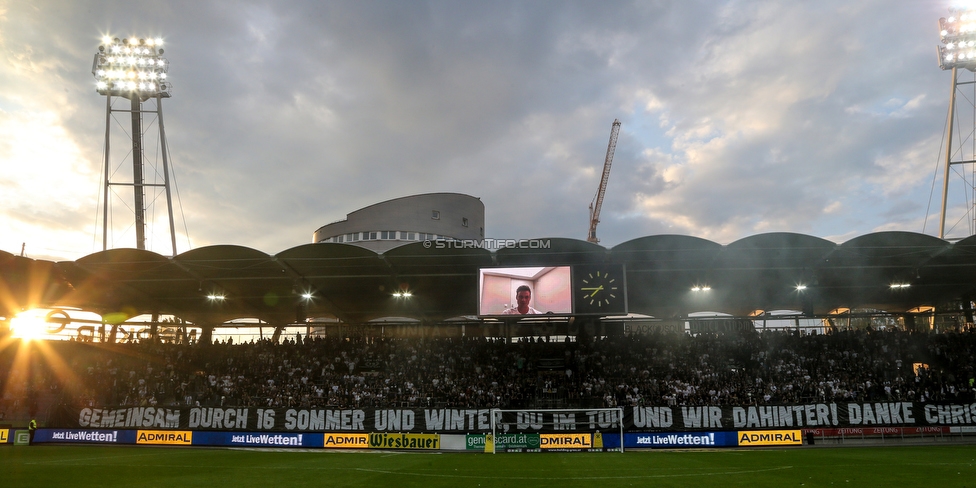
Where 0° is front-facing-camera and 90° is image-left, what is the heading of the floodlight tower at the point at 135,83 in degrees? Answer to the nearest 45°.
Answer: approximately 0°

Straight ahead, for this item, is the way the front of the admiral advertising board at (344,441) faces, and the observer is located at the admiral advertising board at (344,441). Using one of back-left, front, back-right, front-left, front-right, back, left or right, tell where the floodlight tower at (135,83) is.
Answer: back-right

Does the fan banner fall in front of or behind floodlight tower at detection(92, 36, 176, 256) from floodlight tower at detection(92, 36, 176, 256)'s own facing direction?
in front

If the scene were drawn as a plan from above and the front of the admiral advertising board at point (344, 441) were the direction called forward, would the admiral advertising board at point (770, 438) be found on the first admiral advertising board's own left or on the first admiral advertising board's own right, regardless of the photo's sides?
on the first admiral advertising board's own left

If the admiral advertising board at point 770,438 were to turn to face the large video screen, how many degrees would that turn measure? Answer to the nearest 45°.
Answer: approximately 90° to its right

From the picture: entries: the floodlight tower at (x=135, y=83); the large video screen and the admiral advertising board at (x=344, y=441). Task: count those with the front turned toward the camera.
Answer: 3
